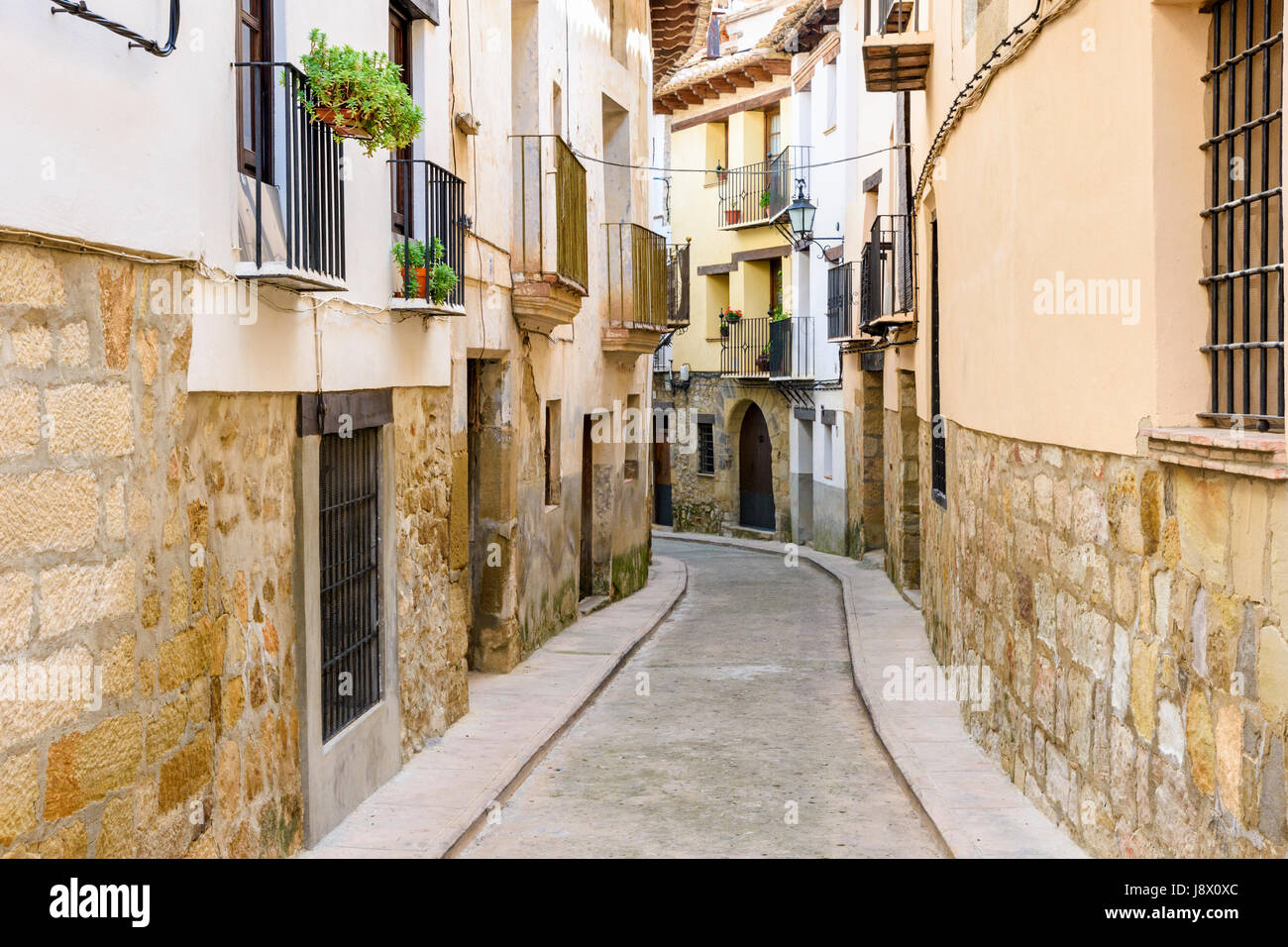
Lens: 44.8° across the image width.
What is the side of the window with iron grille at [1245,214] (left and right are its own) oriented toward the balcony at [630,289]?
right

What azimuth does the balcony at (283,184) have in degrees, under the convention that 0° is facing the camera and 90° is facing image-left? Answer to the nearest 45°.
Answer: approximately 315°

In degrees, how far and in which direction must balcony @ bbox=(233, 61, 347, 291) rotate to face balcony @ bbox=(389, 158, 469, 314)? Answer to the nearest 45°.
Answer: approximately 135° to its left

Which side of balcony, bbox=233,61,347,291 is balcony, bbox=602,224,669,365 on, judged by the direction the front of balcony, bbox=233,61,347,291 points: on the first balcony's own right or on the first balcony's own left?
on the first balcony's own left

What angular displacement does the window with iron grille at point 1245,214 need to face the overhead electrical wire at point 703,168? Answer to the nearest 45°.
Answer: approximately 90° to its right

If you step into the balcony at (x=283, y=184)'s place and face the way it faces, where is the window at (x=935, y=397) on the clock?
The window is roughly at 9 o'clock from the balcony.

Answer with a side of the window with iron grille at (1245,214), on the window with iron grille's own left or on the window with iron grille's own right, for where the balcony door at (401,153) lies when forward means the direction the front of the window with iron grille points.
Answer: on the window with iron grille's own right

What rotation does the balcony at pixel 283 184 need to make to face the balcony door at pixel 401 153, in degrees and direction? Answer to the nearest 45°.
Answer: approximately 135° to its left
